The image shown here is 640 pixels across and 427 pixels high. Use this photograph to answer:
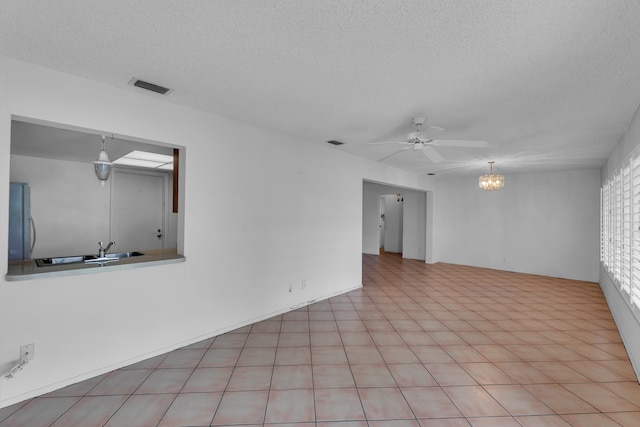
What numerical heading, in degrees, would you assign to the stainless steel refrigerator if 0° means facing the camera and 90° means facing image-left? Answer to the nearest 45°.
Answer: approximately 270°

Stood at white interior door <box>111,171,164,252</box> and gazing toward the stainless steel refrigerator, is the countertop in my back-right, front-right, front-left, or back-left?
front-left

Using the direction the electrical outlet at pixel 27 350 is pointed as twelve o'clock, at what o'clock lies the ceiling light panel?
The ceiling light panel is roughly at 7 o'clock from the electrical outlet.

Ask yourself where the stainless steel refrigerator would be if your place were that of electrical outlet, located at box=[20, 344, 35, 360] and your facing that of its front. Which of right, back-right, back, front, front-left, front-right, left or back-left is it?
back

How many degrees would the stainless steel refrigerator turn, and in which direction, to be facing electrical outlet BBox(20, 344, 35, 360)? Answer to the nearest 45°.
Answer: approximately 90° to its right
